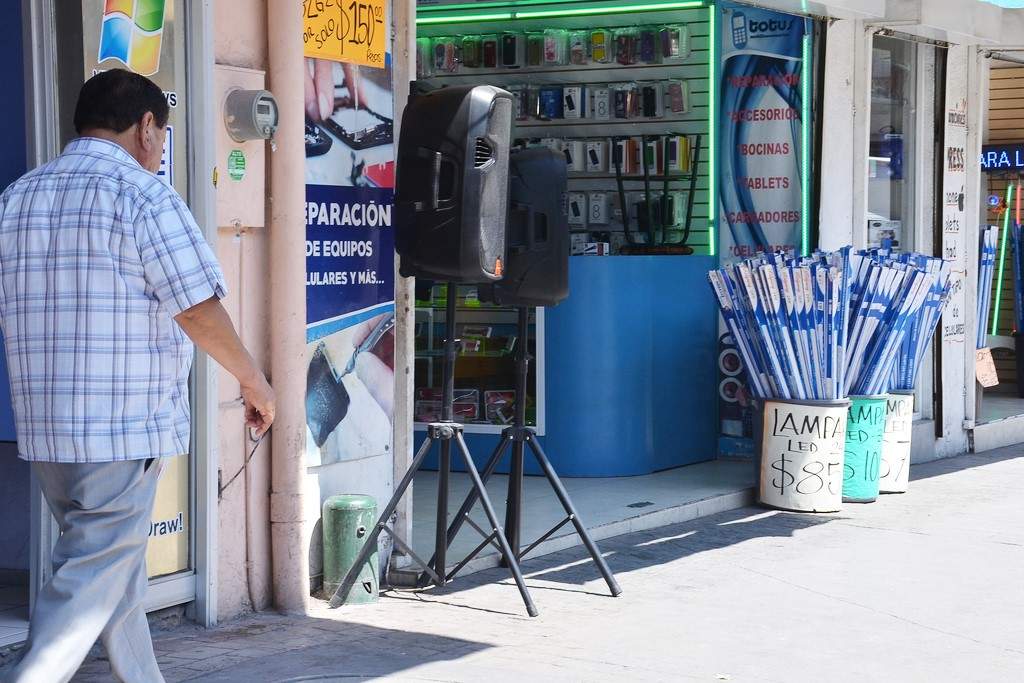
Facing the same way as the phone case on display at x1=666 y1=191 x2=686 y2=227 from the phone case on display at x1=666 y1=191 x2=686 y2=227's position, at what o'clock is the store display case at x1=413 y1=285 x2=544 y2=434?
The store display case is roughly at 2 o'clock from the phone case on display.

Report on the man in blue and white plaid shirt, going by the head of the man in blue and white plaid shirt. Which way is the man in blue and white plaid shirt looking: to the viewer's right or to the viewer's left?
to the viewer's right

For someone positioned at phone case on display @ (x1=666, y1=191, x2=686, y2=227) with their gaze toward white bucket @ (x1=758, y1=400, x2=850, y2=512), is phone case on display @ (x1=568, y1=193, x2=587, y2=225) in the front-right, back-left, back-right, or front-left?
back-right

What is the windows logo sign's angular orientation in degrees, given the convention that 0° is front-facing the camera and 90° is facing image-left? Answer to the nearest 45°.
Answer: approximately 315°

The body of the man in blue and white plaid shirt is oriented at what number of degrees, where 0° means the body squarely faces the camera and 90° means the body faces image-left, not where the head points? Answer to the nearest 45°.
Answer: approximately 225°

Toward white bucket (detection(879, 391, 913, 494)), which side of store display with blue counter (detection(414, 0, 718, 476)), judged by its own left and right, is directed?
left

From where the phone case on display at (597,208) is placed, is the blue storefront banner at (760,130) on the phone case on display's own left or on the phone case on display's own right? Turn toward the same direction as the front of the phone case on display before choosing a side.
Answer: on the phone case on display's own left

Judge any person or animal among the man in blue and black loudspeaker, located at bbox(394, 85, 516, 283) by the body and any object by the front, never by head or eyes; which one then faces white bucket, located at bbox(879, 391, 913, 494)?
the man in blue and white plaid shirt
